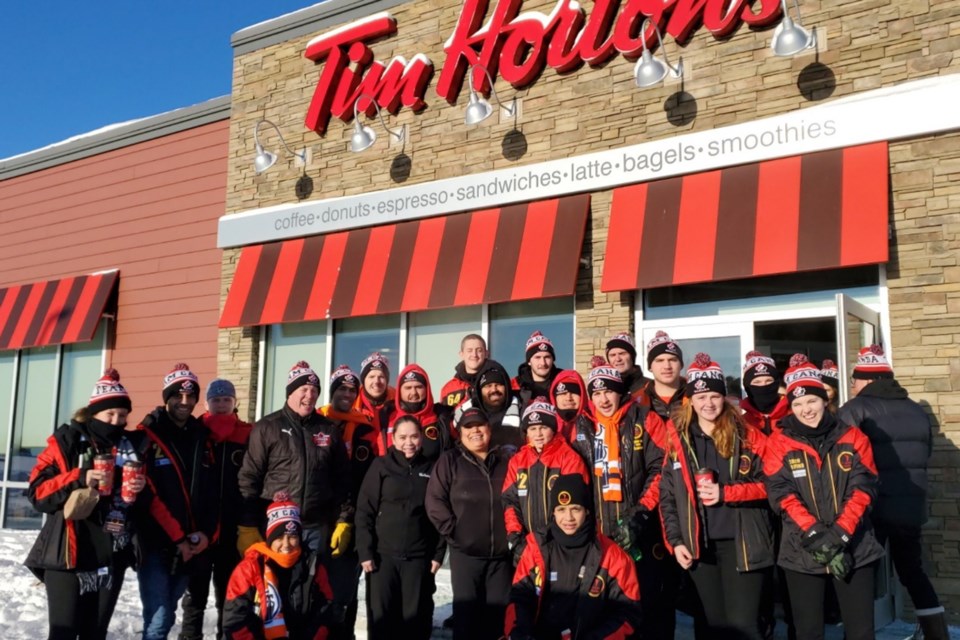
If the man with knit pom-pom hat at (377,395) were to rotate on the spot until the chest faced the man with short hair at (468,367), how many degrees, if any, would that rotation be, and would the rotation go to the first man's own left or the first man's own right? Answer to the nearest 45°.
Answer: approximately 90° to the first man's own left

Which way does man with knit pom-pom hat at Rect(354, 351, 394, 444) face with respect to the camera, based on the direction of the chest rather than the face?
toward the camera

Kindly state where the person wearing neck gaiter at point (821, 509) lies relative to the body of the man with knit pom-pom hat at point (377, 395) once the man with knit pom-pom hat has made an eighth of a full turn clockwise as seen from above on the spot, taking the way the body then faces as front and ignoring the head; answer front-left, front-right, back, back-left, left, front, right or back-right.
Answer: left

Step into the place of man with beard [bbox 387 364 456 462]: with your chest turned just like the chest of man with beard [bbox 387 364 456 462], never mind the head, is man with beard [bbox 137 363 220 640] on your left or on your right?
on your right

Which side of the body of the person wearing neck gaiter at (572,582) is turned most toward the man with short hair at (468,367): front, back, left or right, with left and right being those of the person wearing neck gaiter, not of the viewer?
back

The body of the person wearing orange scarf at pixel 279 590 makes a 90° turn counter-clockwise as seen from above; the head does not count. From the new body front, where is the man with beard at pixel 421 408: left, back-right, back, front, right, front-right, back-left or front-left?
front-left

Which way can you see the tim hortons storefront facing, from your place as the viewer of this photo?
facing the viewer and to the left of the viewer

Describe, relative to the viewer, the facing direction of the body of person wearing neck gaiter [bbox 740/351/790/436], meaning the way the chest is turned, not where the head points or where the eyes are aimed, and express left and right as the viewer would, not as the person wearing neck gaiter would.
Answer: facing the viewer

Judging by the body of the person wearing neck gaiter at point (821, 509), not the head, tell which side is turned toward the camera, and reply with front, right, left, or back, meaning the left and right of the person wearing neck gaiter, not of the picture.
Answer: front

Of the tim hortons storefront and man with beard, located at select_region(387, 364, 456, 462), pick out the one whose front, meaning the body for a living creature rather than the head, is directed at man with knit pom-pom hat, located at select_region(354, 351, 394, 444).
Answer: the tim hortons storefront

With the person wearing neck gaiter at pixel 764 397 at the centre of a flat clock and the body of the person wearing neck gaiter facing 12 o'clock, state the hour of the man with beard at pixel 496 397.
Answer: The man with beard is roughly at 3 o'clock from the person wearing neck gaiter.

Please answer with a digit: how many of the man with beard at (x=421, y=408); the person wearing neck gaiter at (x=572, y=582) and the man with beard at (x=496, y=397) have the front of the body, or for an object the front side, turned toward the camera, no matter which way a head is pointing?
3

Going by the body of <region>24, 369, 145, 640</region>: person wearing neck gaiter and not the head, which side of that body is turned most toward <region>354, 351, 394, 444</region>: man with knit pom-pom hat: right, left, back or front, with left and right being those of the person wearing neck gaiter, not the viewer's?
left

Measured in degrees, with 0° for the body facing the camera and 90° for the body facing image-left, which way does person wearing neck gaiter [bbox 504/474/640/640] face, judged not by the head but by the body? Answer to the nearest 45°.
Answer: approximately 0°
